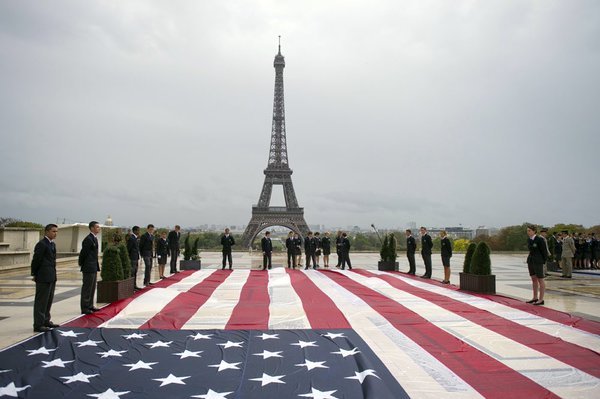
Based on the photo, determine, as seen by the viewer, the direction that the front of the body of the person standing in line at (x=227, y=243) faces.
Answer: toward the camera

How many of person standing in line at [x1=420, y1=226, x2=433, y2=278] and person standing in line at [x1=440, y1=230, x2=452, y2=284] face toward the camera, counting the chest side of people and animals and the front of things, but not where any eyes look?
0

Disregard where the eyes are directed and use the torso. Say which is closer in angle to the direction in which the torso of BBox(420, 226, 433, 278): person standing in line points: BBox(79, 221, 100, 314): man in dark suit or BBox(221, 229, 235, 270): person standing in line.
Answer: the person standing in line

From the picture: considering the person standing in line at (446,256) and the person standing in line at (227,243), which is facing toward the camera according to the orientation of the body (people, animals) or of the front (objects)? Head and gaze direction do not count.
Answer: the person standing in line at (227,243)

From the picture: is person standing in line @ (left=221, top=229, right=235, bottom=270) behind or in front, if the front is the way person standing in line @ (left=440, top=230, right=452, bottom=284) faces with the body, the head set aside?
in front

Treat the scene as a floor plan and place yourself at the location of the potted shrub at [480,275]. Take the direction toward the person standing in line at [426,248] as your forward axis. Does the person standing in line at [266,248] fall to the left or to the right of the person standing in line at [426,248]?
left

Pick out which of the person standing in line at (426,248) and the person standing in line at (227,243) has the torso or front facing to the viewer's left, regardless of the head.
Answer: the person standing in line at (426,248)

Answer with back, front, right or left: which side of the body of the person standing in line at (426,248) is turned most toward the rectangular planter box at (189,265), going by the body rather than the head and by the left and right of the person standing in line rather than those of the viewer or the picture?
front

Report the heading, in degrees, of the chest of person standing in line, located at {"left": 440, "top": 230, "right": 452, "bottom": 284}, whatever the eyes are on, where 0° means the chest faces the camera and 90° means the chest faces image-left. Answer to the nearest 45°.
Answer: approximately 90°

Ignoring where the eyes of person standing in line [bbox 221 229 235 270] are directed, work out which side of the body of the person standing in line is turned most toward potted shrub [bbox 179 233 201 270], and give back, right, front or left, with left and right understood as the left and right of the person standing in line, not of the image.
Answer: right
